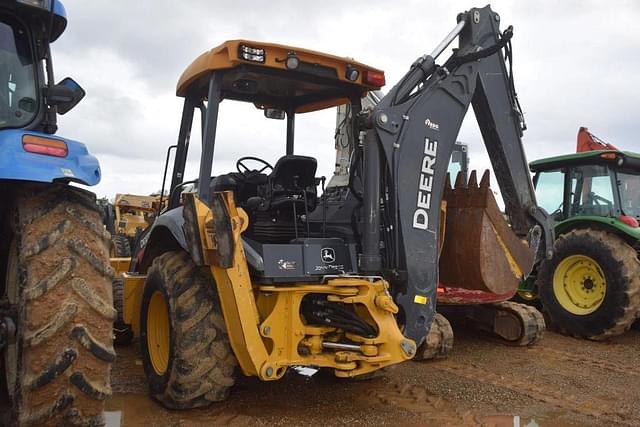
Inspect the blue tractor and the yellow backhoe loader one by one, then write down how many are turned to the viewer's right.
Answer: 0

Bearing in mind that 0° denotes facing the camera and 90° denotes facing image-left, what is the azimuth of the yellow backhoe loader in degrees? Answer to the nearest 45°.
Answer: approximately 135°

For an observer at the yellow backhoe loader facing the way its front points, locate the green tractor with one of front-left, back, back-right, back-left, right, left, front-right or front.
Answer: right

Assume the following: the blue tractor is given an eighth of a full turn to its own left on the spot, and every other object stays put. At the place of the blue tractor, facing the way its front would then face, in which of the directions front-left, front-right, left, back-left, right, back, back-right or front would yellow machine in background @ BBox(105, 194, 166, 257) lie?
front-right

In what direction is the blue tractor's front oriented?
away from the camera

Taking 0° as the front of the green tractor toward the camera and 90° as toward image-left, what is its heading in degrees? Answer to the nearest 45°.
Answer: approximately 135°

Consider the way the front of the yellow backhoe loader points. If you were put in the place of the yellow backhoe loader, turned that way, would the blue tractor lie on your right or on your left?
on your left
